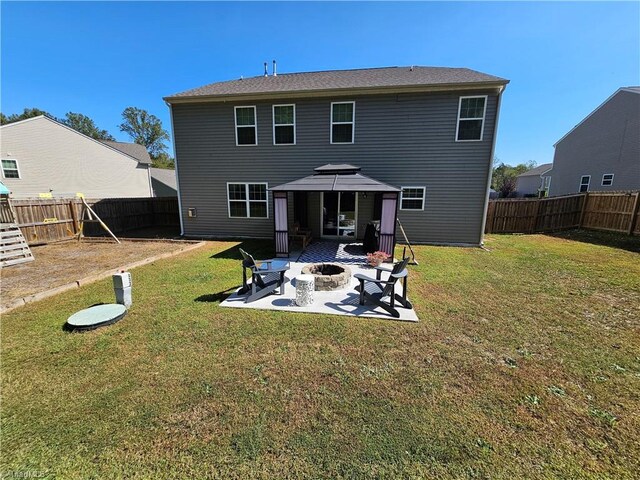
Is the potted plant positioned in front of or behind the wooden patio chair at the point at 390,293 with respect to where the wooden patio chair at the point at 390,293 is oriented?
in front

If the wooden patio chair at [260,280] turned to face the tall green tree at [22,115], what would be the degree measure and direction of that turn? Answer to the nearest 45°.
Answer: approximately 90° to its left

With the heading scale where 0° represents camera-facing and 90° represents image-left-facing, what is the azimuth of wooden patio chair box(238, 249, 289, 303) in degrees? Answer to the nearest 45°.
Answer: approximately 225°

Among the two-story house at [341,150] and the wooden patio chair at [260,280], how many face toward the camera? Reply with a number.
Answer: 0

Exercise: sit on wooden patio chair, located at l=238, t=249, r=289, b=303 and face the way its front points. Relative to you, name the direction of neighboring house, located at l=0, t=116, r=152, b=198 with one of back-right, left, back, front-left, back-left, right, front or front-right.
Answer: left

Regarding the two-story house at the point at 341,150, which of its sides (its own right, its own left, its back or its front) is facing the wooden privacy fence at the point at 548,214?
right

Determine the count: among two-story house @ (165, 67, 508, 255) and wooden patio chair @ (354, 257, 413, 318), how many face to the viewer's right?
0

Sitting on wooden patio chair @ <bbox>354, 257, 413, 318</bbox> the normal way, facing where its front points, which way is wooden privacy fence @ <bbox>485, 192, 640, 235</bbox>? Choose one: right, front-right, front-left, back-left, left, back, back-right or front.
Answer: right

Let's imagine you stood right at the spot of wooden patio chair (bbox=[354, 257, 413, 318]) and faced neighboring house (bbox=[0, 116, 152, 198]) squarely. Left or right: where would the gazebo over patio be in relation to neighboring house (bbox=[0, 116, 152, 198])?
right

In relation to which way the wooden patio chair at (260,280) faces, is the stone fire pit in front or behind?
in front
